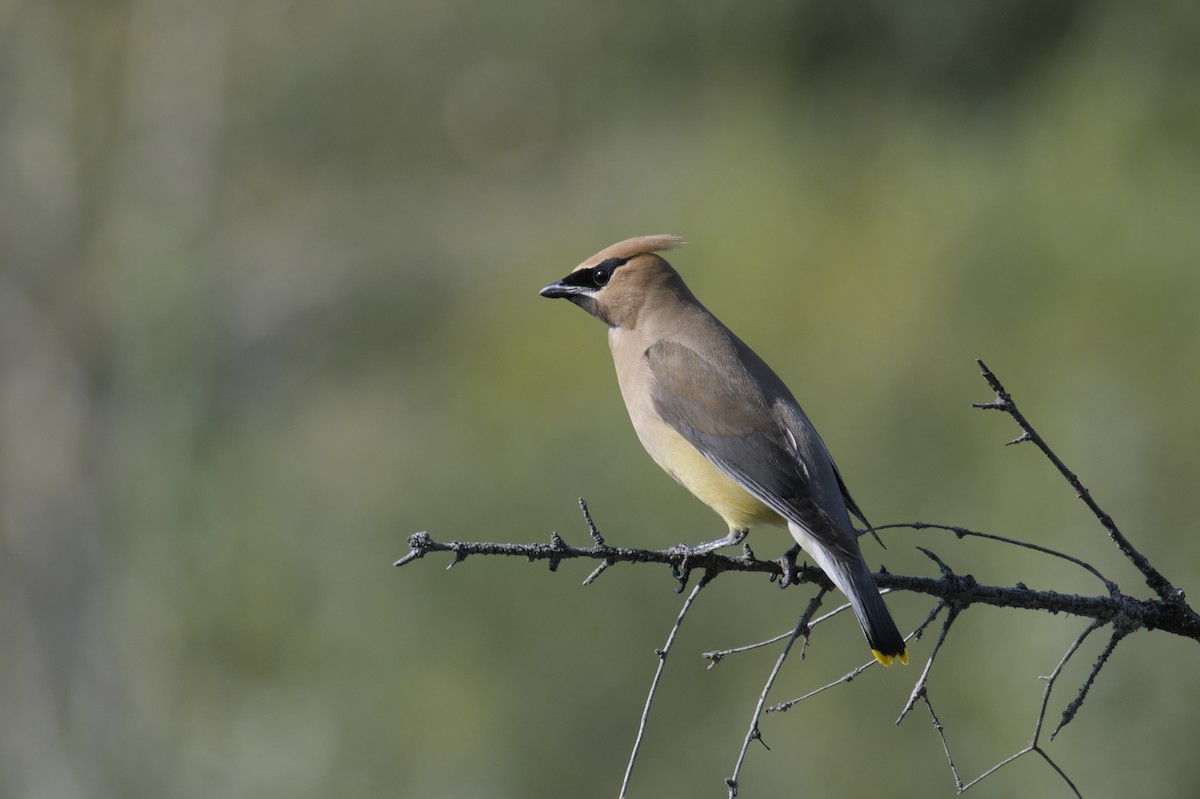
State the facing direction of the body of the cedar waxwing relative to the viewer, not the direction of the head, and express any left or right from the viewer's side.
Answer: facing to the left of the viewer
